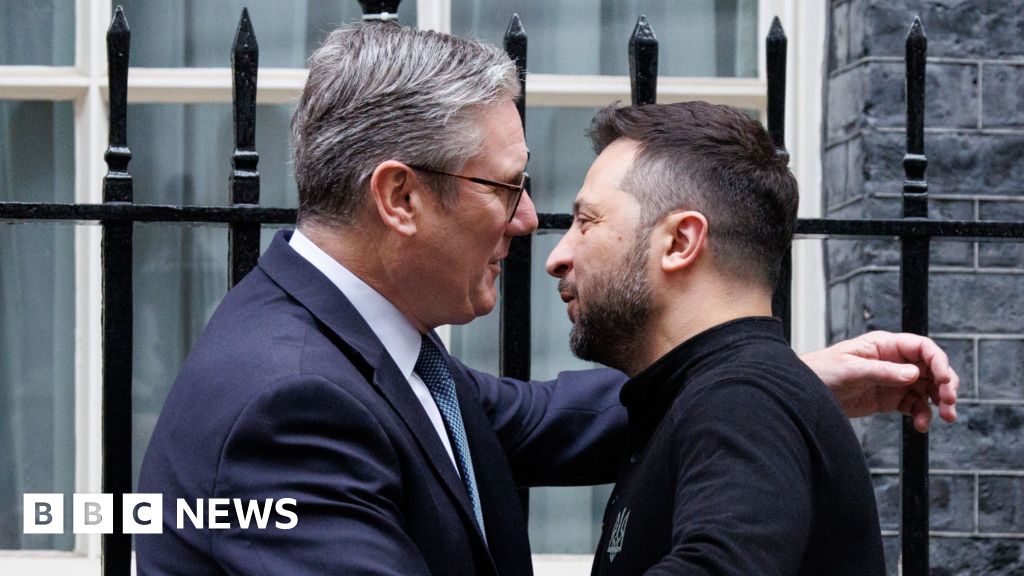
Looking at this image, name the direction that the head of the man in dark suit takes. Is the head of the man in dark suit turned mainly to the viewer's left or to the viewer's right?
to the viewer's right

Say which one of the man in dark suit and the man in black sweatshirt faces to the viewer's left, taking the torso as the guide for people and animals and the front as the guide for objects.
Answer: the man in black sweatshirt

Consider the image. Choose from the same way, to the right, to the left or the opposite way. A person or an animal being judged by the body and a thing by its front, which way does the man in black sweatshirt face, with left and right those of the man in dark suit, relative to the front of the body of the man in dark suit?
the opposite way

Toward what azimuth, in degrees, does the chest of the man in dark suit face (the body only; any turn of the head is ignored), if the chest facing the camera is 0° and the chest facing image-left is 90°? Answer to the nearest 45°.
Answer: approximately 270°

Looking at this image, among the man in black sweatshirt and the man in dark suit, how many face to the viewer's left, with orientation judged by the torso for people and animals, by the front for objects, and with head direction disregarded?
1

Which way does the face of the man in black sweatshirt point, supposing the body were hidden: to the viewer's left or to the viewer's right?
to the viewer's left

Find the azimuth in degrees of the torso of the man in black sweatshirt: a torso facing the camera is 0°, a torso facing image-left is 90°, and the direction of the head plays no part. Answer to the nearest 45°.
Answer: approximately 90°

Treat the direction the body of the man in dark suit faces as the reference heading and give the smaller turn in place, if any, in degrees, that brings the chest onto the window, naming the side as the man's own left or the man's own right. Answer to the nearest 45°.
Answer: approximately 90° to the man's own left
